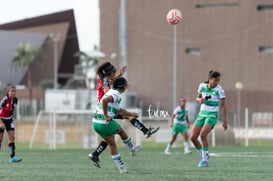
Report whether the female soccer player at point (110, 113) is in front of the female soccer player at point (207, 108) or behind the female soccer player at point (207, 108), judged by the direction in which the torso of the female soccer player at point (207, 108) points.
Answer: in front

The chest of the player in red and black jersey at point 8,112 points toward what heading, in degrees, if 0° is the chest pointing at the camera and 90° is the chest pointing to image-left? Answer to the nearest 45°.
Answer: approximately 315°

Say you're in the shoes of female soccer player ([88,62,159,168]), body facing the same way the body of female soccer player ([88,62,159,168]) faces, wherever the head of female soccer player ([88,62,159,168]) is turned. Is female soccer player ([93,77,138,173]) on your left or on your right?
on your right

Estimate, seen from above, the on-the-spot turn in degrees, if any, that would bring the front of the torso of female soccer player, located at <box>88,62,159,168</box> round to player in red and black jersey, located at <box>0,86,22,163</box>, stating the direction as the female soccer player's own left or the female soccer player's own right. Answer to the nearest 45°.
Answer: approximately 135° to the female soccer player's own left

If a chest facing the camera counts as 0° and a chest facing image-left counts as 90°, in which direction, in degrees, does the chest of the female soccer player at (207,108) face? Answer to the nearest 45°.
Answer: approximately 0°

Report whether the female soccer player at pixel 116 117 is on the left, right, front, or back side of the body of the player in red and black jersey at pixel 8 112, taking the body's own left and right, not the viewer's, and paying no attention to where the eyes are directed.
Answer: front

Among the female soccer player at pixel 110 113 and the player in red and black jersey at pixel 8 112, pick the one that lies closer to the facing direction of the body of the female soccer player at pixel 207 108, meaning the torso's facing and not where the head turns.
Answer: the female soccer player
